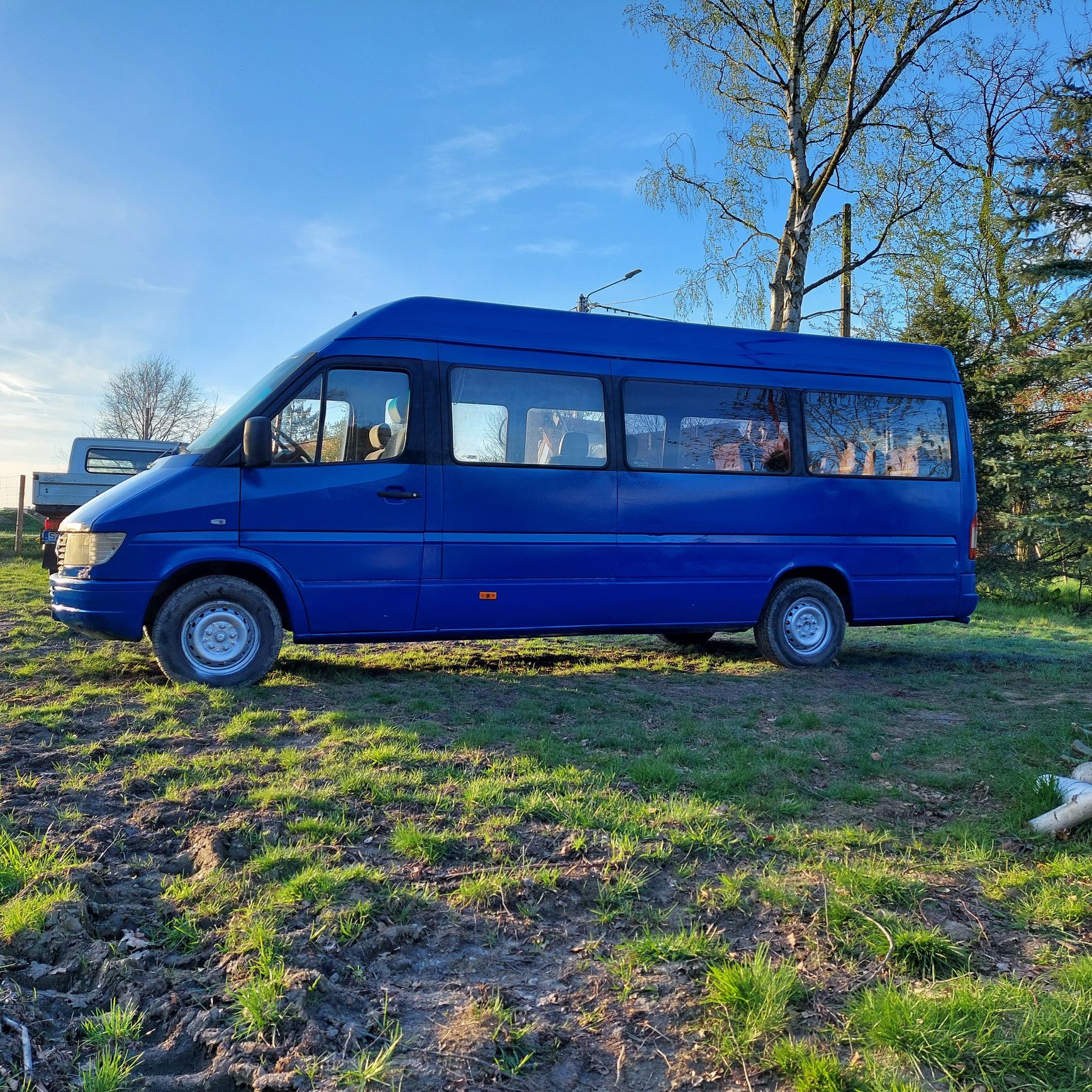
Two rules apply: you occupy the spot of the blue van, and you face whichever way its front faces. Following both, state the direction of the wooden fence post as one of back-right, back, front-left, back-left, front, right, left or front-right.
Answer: front-right

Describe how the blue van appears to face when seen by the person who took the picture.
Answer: facing to the left of the viewer

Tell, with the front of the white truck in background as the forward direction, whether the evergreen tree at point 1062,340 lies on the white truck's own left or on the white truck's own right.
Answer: on the white truck's own right

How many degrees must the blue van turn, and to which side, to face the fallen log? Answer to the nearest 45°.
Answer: approximately 135° to its left

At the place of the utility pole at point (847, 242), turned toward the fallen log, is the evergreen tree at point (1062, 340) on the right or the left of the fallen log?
left

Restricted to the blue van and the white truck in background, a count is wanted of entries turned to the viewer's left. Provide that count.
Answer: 1
